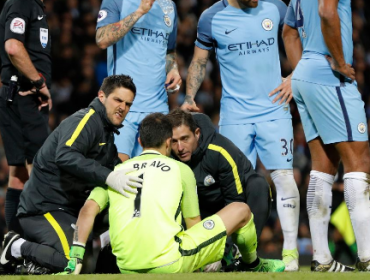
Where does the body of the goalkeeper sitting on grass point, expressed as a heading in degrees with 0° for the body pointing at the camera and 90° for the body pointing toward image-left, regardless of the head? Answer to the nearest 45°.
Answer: approximately 225°

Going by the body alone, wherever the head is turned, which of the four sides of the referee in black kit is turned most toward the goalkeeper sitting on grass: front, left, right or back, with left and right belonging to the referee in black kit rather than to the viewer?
front

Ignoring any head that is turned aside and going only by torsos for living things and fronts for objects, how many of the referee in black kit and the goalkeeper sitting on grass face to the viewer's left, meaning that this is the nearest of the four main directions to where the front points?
0

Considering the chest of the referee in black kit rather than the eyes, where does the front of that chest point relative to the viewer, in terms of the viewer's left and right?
facing the viewer and to the right of the viewer
